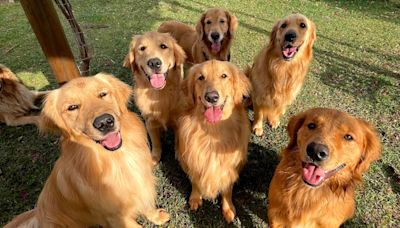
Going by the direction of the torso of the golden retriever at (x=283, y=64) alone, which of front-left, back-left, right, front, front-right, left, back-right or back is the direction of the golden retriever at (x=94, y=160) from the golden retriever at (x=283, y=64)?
front-right

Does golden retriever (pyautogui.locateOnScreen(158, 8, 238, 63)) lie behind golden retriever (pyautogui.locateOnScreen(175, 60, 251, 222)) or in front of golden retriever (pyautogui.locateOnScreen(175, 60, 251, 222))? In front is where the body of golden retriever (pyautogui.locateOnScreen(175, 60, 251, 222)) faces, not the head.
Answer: behind

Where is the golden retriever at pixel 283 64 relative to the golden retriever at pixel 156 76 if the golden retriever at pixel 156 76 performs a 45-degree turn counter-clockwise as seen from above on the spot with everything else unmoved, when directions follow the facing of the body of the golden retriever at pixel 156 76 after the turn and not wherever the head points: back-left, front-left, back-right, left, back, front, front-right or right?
front-left

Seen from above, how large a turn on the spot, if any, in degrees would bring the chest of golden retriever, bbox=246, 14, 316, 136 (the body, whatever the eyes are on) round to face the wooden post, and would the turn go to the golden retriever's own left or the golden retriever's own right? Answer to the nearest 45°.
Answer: approximately 90° to the golden retriever's own right

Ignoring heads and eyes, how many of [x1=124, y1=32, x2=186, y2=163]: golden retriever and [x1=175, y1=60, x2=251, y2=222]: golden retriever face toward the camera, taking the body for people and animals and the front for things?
2

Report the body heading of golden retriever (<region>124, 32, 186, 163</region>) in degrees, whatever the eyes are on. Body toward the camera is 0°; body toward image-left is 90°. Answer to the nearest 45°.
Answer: approximately 0°

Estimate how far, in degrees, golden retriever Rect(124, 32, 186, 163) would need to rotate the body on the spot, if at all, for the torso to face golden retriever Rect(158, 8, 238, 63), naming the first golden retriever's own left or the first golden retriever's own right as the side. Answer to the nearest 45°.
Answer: approximately 135° to the first golden retriever's own left

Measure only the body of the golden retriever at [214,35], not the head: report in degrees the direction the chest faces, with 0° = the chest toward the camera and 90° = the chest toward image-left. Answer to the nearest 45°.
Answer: approximately 315°
